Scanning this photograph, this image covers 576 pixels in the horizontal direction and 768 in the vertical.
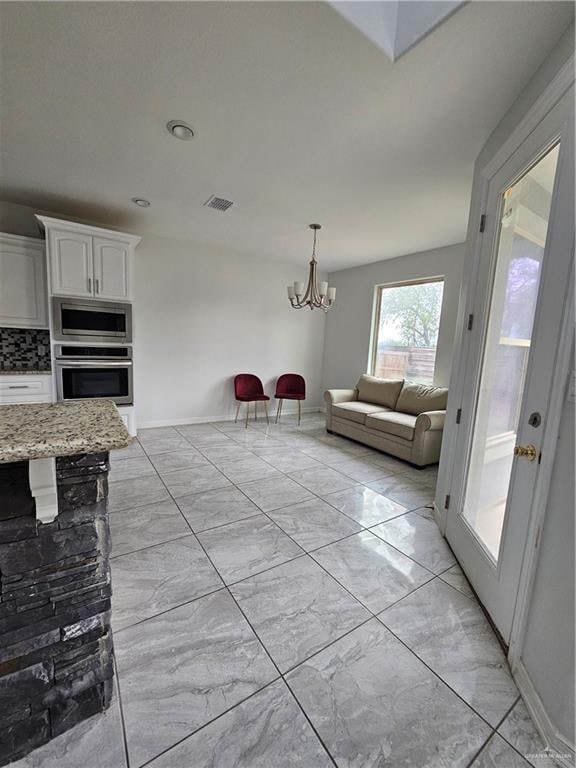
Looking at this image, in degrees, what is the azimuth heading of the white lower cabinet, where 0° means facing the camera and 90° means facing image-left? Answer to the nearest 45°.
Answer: approximately 0°

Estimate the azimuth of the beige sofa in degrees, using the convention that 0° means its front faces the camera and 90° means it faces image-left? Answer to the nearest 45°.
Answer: approximately 45°

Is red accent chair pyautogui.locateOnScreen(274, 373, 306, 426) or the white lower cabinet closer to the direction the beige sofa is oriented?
the white lower cabinet

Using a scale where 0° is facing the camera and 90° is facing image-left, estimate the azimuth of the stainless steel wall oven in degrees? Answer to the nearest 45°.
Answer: approximately 0°

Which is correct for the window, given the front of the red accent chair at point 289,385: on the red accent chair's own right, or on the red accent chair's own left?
on the red accent chair's own left

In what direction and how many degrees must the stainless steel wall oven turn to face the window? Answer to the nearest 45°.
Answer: approximately 90° to its left

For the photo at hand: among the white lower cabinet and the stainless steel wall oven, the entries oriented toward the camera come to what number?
2

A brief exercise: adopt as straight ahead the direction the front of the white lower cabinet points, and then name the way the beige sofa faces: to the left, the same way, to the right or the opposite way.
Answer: to the right
